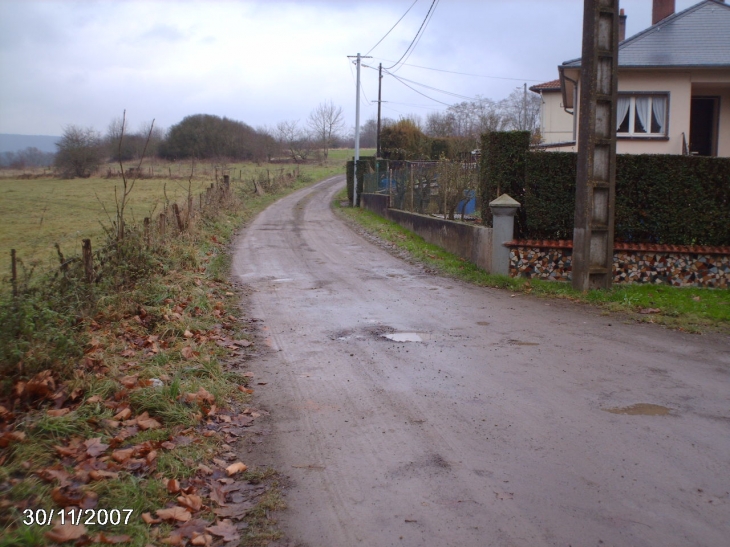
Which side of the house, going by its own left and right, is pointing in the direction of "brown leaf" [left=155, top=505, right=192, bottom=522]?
front

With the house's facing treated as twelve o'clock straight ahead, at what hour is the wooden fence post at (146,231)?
The wooden fence post is roughly at 1 o'clock from the house.

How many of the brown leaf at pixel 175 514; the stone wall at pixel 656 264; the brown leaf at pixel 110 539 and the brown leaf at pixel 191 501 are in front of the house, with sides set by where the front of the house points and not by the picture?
4

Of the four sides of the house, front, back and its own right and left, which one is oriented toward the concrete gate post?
front

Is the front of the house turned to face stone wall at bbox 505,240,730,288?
yes

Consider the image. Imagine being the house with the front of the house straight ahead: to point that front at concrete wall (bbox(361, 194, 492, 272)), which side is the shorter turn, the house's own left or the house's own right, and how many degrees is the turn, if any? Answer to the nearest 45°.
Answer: approximately 45° to the house's own right

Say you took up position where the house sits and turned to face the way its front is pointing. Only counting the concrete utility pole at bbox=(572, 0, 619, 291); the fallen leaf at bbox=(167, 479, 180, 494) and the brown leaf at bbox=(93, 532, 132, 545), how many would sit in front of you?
3

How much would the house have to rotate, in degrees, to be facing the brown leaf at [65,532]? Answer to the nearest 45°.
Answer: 0° — it already faces it

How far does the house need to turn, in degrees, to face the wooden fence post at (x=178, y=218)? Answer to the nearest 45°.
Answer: approximately 45° to its right

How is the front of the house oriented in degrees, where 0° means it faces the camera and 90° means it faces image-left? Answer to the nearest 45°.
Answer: approximately 0°

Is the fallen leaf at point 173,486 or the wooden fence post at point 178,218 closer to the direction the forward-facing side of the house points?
the fallen leaf
